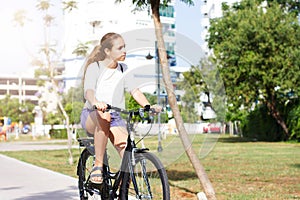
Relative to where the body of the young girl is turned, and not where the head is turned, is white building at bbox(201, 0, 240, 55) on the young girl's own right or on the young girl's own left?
on the young girl's own left

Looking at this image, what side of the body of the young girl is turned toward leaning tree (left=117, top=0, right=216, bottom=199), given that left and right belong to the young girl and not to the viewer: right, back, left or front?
left

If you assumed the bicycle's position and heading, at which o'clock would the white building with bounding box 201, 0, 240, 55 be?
The white building is roughly at 8 o'clock from the bicycle.

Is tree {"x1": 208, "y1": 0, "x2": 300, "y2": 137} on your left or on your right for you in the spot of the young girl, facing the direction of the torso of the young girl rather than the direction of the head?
on your left

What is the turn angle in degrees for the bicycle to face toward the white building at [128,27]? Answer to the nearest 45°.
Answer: approximately 135° to its left

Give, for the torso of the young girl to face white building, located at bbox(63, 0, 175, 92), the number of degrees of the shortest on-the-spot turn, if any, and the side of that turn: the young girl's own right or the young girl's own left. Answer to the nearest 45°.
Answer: approximately 135° to the young girl's own left

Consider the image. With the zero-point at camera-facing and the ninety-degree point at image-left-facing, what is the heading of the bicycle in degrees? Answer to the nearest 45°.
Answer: approximately 315°

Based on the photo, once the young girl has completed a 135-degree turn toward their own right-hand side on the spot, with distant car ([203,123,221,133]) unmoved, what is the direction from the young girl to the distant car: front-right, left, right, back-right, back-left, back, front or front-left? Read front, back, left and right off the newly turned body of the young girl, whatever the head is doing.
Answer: back-right

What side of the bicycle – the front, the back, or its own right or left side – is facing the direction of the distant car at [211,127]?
left
